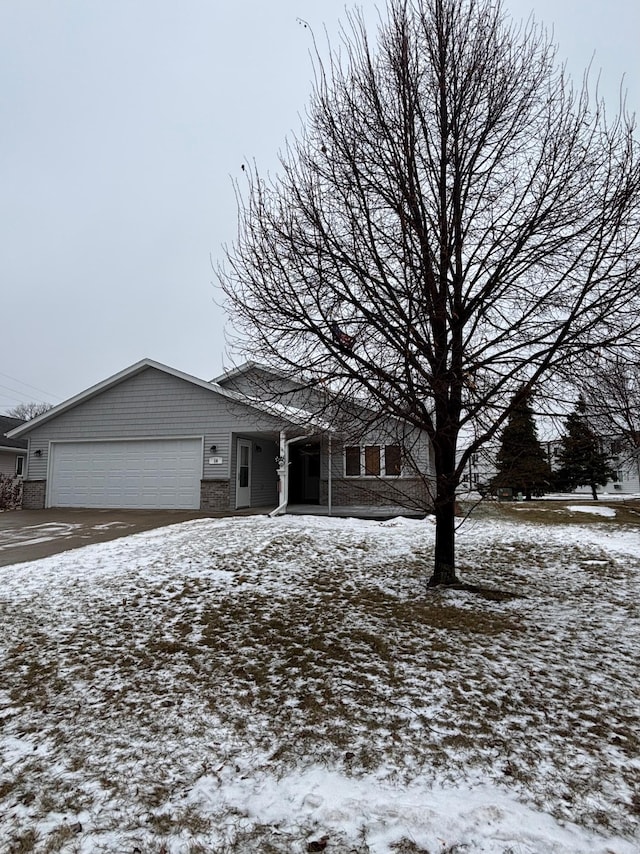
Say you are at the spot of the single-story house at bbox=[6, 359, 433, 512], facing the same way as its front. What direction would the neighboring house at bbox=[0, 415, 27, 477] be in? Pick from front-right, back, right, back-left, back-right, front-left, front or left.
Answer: back-right

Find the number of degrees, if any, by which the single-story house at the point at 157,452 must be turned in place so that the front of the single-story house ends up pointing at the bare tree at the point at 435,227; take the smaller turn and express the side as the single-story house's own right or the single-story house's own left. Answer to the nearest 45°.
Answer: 0° — it already faces it

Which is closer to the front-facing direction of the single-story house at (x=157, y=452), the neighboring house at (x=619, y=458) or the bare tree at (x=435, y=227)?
the bare tree

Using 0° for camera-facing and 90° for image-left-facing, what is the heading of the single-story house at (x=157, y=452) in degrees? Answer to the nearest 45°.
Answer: approximately 0°
